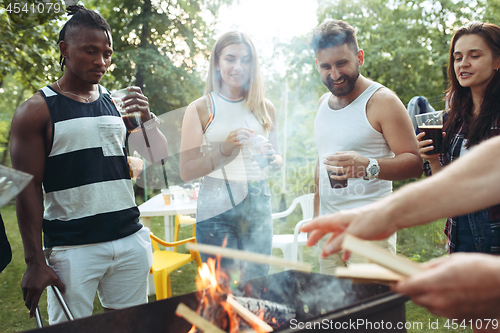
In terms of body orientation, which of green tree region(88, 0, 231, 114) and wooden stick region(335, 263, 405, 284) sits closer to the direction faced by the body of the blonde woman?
the wooden stick

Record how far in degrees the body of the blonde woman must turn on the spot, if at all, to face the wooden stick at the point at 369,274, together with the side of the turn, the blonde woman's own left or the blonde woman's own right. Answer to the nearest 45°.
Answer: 0° — they already face it

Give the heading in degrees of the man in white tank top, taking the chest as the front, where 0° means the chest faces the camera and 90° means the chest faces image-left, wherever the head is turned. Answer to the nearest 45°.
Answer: approximately 45°

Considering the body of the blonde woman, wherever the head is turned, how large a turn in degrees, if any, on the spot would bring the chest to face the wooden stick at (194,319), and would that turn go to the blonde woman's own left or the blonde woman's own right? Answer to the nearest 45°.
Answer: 0° — they already face it

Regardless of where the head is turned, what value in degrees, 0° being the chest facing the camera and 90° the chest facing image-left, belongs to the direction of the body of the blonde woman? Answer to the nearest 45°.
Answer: approximately 0°

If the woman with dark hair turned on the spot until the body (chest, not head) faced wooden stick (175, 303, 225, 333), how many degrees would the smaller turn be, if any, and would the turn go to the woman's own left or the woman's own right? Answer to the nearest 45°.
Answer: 0° — they already face it
